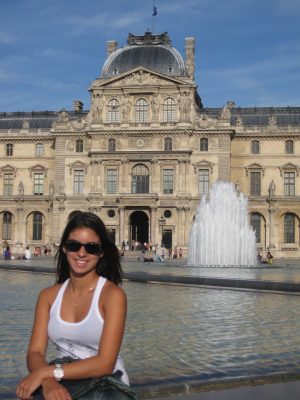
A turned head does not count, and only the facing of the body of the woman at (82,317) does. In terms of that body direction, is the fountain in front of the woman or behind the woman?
behind

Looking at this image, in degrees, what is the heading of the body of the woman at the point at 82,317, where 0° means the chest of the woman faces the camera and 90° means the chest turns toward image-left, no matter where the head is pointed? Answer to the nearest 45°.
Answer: approximately 45°
